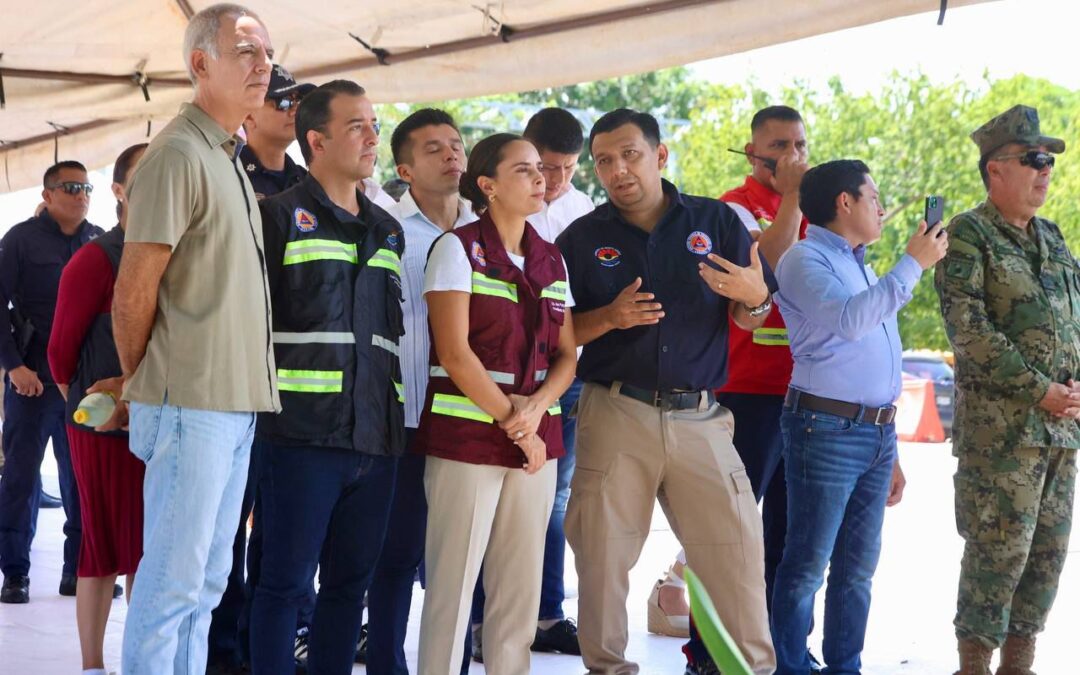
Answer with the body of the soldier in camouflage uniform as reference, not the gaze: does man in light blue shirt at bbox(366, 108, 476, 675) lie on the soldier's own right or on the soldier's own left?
on the soldier's own right

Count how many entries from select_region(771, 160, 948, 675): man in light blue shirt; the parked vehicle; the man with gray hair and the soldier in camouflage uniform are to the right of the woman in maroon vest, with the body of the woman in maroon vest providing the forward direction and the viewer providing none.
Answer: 1

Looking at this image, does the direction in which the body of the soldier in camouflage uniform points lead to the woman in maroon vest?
no

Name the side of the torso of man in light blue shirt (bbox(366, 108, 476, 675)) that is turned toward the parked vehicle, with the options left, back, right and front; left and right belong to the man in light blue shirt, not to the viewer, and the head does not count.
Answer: left

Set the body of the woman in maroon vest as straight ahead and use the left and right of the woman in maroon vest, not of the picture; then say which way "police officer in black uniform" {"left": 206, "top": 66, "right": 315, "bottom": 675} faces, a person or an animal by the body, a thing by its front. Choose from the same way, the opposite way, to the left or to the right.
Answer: the same way

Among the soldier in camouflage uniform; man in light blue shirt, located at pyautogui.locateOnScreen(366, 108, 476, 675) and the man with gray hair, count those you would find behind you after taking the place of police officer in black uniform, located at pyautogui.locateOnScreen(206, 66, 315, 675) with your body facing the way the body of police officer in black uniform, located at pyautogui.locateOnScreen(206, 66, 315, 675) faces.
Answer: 0

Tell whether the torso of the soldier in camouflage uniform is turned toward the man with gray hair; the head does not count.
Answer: no

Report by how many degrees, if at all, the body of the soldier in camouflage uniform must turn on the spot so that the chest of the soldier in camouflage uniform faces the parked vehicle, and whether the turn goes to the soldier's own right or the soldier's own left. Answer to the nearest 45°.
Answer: approximately 135° to the soldier's own left

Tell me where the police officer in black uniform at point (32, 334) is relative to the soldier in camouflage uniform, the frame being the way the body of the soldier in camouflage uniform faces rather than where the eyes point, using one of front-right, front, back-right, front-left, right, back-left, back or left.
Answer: back-right

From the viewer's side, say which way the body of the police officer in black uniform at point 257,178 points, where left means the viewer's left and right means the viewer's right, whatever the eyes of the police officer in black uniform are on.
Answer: facing the viewer and to the right of the viewer

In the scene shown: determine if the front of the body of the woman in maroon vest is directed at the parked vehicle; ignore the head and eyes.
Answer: no

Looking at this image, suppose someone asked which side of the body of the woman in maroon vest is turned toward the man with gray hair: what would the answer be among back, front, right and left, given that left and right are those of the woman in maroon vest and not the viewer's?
right

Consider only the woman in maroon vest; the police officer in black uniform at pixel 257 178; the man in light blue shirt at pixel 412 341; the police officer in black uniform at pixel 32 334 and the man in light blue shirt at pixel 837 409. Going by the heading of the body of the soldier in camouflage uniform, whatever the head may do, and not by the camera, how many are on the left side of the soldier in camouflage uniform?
0

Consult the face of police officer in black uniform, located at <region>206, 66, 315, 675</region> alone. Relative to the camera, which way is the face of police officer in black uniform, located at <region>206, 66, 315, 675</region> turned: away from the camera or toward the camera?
toward the camera

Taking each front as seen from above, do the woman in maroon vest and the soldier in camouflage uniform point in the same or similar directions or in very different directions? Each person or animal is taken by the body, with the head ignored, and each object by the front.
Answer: same or similar directions

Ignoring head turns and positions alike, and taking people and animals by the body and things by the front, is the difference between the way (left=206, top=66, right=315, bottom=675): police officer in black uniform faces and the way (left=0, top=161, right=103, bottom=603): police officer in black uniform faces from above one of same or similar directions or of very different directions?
same or similar directions

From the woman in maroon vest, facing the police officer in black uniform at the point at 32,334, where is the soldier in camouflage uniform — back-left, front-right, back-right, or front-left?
back-right
